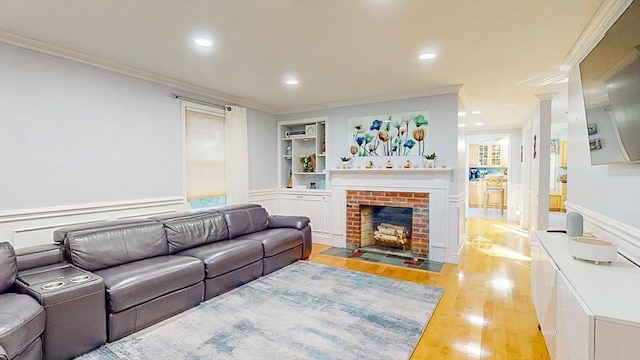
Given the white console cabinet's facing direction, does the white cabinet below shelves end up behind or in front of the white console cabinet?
in front

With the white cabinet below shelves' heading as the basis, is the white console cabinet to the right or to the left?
on its left

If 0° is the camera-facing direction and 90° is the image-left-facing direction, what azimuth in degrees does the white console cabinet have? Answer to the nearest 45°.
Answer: approximately 90°

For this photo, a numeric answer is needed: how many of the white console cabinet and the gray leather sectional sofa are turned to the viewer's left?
1

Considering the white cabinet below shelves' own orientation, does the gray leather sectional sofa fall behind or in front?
in front

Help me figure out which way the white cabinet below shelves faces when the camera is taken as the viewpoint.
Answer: facing the viewer and to the left of the viewer

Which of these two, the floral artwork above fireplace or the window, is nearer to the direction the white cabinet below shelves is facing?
the window

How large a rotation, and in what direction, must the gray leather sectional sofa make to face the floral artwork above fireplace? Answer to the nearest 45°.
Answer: approximately 45° to its left

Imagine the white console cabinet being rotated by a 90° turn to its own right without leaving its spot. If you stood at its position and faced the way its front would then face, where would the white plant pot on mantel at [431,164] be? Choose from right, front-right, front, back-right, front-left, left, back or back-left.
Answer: front-left

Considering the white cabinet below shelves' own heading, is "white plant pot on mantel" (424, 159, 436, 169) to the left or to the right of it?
on its left

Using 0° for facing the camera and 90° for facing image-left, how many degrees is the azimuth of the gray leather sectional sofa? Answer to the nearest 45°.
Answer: approximately 315°

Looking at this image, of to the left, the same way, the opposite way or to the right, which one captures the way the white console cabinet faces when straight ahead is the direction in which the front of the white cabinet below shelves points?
to the right
